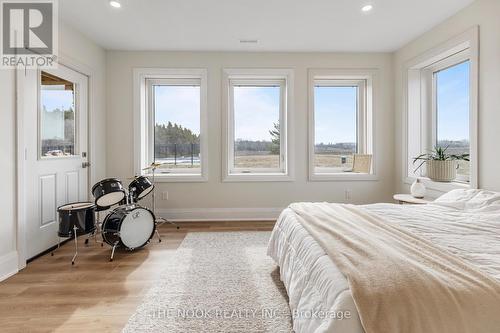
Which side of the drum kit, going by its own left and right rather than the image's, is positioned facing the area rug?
front

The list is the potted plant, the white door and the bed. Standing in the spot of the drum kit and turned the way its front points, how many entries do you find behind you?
1

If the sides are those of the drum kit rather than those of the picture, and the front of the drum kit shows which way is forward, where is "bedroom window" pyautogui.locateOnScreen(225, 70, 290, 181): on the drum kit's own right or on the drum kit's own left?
on the drum kit's own left

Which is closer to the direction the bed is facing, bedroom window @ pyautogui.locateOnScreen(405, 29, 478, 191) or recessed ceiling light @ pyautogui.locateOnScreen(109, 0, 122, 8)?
the recessed ceiling light

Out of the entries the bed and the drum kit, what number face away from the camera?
0

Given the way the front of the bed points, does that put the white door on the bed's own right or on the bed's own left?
on the bed's own right

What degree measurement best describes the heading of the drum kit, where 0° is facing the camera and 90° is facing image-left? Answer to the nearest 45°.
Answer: approximately 315°

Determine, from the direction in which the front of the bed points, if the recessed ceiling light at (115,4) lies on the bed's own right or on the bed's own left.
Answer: on the bed's own right

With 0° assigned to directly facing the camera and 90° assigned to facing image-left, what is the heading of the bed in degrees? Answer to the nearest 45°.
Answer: approximately 45°

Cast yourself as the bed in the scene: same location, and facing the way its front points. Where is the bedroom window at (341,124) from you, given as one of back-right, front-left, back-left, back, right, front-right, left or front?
back-right
